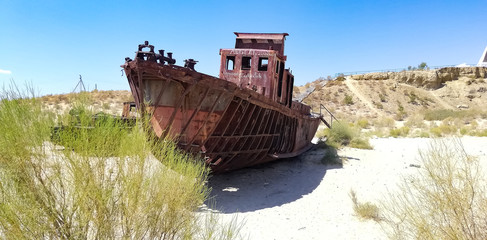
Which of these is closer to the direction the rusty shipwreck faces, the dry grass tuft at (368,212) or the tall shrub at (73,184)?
the tall shrub

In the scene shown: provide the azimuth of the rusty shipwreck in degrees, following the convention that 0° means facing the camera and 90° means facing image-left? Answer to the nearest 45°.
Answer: approximately 45°

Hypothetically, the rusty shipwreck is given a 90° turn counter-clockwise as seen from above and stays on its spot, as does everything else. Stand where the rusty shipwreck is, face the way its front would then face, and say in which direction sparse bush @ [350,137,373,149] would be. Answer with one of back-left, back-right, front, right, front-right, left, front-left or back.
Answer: left

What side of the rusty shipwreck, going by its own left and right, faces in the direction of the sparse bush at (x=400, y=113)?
back

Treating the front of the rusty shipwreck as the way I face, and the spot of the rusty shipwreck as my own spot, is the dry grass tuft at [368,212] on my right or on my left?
on my left

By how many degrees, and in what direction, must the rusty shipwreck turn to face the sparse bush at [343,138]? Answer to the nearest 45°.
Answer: approximately 180°

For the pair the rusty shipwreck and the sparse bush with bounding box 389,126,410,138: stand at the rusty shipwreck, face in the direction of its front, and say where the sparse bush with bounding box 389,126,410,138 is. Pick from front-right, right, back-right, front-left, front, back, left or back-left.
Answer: back
